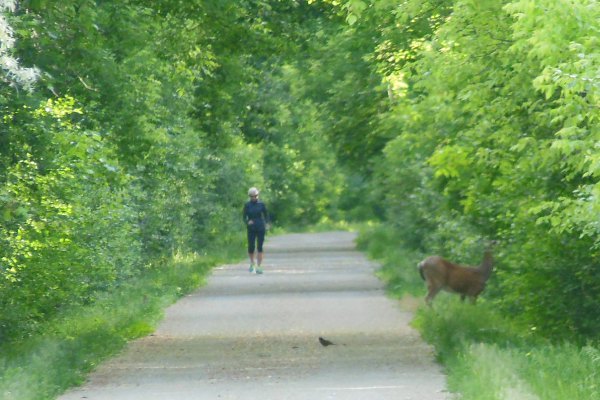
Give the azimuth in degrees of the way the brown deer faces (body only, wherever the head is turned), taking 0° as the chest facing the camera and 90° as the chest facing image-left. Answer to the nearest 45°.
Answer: approximately 270°
